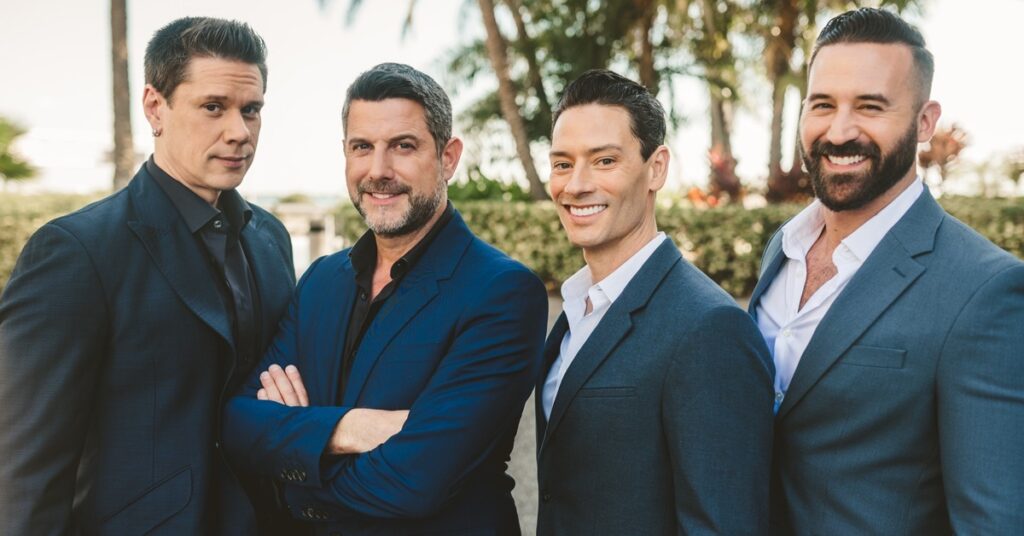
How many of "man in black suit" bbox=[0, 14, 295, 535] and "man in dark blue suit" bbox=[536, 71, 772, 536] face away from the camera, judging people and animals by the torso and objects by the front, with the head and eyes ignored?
0

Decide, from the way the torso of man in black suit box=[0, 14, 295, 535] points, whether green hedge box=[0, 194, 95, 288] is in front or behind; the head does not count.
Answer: behind

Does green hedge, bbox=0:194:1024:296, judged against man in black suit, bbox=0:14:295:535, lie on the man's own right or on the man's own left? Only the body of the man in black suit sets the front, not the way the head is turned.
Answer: on the man's own left

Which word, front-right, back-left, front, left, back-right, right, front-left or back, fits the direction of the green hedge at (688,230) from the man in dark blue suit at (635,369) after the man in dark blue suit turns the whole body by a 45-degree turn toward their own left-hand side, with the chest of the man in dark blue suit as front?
back

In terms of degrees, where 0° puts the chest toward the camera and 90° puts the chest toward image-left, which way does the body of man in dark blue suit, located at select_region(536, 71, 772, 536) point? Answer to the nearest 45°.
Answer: approximately 45°

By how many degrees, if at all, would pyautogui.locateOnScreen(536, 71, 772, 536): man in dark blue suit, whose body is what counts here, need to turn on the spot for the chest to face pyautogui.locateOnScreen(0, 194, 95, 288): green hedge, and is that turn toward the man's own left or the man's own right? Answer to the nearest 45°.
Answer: approximately 90° to the man's own right

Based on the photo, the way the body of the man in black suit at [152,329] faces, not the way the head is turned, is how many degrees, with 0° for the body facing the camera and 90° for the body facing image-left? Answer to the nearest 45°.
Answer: approximately 315°
